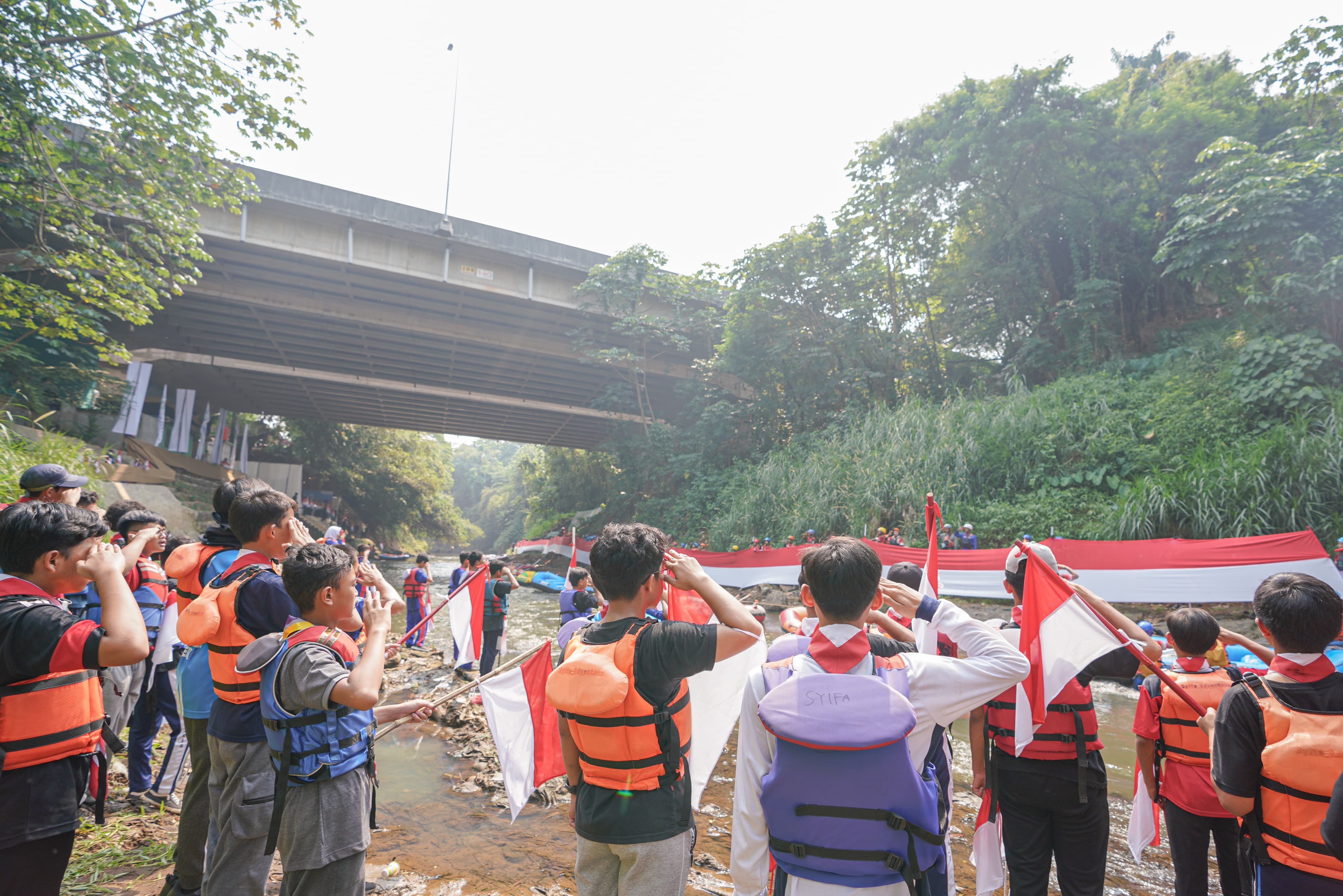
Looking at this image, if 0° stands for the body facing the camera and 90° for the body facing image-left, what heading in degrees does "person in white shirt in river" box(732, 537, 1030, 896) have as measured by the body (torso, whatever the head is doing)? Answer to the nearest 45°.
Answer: approximately 180°

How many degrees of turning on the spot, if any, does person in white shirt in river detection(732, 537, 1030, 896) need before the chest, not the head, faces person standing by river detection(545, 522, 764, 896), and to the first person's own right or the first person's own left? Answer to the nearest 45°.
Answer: approximately 90° to the first person's own left

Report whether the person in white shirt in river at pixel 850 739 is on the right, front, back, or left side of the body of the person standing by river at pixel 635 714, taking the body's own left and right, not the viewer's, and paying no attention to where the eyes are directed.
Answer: right

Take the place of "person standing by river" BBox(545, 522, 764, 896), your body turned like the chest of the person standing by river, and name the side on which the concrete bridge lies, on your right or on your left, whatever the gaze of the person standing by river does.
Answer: on your left

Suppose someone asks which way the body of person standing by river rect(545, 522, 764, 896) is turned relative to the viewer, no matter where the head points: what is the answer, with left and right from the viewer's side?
facing away from the viewer and to the right of the viewer

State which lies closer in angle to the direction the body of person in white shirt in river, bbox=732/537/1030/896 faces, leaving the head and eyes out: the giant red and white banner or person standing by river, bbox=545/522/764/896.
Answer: the giant red and white banner

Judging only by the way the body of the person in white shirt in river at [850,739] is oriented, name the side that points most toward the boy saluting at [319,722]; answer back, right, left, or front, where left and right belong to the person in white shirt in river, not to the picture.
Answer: left

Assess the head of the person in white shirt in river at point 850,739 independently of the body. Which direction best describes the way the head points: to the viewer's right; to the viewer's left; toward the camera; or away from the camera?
away from the camera

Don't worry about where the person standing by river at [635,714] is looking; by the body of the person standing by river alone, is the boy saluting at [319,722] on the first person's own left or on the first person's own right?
on the first person's own left

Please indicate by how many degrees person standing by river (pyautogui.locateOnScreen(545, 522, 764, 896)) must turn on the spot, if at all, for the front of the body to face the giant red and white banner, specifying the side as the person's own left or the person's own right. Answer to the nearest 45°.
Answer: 0° — they already face it

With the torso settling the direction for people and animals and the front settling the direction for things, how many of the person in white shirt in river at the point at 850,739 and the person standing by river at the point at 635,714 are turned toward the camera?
0

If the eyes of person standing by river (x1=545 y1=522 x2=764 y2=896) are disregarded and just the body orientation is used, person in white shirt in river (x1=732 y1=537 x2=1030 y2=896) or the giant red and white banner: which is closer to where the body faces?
the giant red and white banner
